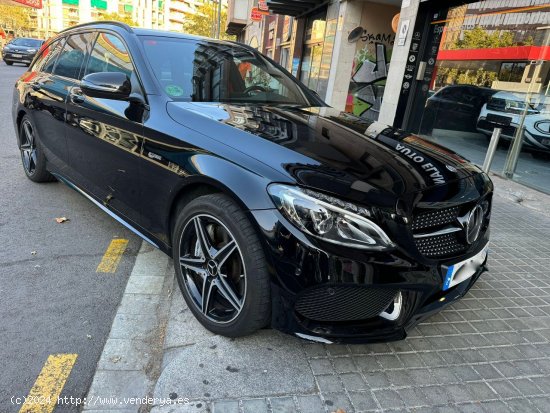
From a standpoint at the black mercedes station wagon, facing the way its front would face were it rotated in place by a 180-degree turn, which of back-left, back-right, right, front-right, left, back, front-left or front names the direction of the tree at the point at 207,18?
front-right

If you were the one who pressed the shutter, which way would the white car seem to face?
facing the viewer and to the left of the viewer

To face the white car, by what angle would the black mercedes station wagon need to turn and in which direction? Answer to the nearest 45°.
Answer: approximately 90° to its left

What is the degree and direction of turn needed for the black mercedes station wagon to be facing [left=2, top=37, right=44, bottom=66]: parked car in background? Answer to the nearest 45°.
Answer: approximately 180°

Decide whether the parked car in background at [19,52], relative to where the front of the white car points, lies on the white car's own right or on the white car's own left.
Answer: on the white car's own right

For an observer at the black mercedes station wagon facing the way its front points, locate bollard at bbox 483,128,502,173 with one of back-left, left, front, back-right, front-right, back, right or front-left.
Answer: left

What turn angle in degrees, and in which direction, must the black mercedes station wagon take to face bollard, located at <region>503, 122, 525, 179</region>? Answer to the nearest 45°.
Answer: approximately 90° to its left

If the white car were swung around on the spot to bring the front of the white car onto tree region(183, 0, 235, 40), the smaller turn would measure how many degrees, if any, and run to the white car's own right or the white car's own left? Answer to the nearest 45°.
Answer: approximately 90° to the white car's own right

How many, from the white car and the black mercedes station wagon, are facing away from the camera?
0

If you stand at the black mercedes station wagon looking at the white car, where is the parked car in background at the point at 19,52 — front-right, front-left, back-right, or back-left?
front-left

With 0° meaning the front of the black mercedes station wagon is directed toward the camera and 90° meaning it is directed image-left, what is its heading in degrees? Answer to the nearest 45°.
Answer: approximately 315°

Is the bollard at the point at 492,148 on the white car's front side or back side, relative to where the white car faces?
on the front side
